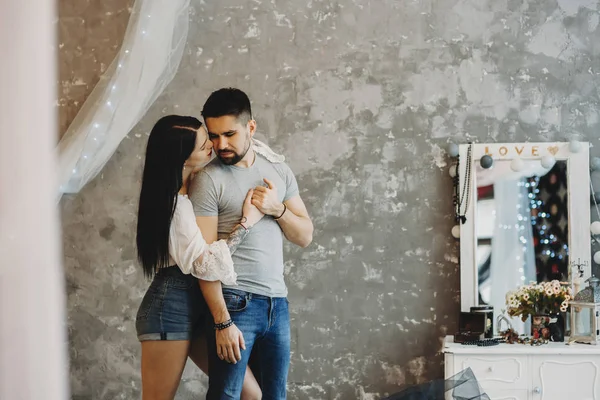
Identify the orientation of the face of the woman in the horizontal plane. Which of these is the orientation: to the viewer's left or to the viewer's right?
to the viewer's right

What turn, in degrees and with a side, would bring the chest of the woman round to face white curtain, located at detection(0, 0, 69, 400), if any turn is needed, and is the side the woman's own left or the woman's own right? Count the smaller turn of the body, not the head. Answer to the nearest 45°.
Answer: approximately 90° to the woman's own right

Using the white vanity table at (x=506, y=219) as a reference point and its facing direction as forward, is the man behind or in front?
in front

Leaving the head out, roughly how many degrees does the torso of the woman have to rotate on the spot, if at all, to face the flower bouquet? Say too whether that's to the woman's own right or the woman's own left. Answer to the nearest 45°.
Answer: approximately 45° to the woman's own left

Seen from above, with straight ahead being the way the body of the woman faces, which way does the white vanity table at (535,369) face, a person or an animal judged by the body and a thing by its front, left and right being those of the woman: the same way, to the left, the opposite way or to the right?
to the right

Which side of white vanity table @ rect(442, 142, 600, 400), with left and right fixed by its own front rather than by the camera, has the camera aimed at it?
front

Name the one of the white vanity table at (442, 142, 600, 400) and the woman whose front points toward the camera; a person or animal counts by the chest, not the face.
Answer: the white vanity table

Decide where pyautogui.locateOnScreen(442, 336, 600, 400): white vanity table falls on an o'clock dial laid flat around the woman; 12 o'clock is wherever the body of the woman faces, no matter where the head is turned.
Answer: The white vanity table is roughly at 11 o'clock from the woman.

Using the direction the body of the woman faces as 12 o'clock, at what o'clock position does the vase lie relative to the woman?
The vase is roughly at 11 o'clock from the woman.

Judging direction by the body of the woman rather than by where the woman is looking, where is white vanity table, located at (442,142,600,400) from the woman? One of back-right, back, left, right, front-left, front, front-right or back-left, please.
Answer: front-left

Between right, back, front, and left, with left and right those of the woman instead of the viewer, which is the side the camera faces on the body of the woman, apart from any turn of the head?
right

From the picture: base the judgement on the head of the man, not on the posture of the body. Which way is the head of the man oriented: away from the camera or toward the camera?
toward the camera

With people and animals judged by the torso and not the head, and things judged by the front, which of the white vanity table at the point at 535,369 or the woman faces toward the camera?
the white vanity table
